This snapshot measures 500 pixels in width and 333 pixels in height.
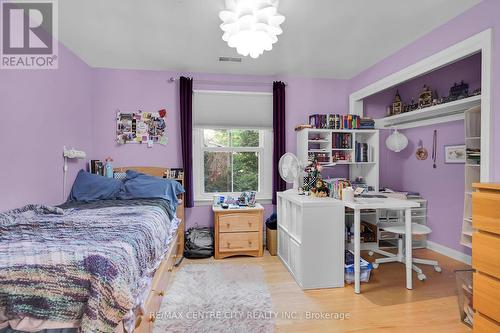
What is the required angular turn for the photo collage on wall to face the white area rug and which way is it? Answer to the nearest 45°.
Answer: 0° — it already faces it

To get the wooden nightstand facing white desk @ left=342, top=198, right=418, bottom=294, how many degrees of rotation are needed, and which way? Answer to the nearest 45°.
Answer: approximately 45° to its left

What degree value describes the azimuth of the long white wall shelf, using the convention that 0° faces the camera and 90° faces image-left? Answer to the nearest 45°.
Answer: approximately 45°

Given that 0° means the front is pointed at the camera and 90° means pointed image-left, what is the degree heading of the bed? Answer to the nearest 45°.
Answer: approximately 45°

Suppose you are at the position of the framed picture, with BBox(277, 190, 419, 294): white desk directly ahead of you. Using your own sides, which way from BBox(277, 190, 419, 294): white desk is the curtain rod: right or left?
right

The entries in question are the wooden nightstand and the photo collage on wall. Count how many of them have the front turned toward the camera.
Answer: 2

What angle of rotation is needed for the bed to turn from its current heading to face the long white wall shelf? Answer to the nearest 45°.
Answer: approximately 135° to its left
